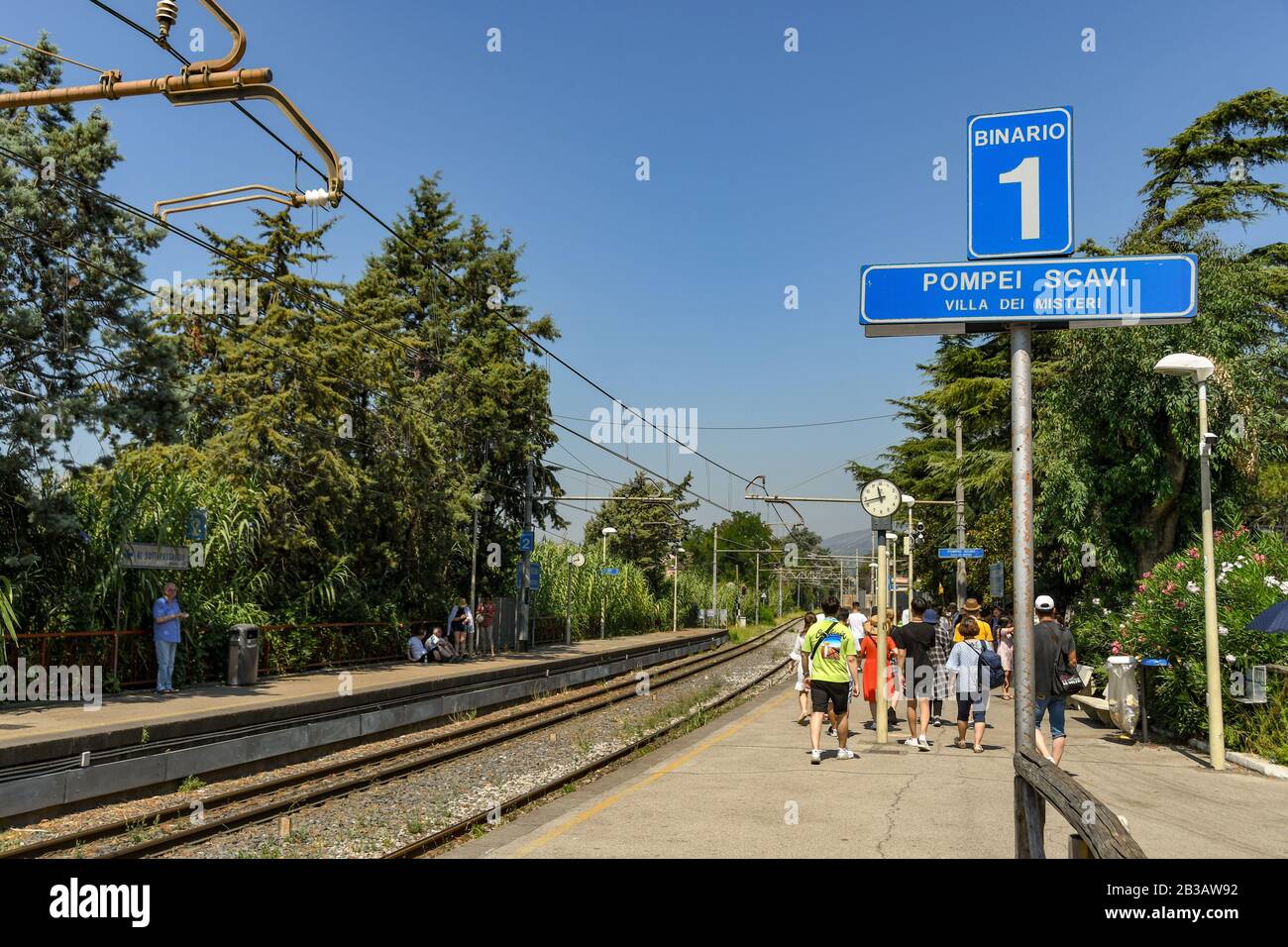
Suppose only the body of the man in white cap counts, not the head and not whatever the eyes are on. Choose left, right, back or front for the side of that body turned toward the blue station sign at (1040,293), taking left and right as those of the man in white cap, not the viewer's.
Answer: back

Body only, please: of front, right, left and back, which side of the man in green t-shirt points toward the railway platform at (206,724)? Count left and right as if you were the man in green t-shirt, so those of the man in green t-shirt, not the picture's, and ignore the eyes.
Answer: left

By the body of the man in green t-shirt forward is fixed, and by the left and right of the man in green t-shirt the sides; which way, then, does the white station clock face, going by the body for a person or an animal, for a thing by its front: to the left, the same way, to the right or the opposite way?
the opposite way

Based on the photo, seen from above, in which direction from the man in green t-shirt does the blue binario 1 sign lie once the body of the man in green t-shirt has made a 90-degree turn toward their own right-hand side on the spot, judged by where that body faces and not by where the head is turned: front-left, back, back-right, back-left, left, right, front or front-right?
right

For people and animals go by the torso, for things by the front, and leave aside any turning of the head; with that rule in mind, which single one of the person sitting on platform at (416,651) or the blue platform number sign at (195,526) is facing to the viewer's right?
the person sitting on platform

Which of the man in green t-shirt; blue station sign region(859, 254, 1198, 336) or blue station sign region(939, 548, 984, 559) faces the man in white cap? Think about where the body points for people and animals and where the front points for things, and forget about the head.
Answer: blue station sign region(939, 548, 984, 559)

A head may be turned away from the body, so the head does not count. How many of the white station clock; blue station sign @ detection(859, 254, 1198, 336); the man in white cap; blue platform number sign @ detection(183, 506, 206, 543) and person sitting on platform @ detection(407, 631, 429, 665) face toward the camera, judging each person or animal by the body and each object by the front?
3

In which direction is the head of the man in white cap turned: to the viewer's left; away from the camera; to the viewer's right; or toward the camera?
away from the camera

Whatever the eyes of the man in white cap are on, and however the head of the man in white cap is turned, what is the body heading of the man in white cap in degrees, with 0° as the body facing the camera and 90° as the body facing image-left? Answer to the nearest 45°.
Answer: approximately 180°

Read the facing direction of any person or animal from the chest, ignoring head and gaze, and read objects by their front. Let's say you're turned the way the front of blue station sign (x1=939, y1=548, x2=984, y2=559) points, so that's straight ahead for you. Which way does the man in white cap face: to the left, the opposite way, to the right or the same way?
the opposite way

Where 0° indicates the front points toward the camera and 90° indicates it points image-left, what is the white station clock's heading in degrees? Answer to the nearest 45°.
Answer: approximately 0°
